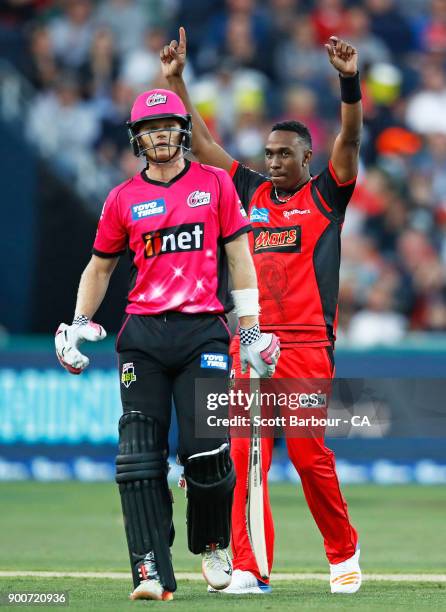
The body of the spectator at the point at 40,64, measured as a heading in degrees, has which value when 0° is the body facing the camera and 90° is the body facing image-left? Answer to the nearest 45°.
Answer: approximately 0°

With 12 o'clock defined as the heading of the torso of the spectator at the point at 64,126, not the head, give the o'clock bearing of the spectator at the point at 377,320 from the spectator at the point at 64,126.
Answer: the spectator at the point at 377,320 is roughly at 10 o'clock from the spectator at the point at 64,126.

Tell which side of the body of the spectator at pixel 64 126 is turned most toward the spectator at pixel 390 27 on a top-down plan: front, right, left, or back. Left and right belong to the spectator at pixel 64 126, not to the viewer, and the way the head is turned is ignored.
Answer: left

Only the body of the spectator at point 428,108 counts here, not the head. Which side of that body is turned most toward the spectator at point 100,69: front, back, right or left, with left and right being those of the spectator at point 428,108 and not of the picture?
right

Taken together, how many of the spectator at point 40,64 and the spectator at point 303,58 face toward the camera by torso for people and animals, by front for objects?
2

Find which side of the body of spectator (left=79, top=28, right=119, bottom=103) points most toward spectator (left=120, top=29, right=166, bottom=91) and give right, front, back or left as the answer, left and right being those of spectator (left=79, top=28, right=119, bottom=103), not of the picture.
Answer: left

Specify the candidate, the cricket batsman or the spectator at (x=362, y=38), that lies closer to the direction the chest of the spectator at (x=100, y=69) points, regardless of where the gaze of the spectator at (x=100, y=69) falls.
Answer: the cricket batsman

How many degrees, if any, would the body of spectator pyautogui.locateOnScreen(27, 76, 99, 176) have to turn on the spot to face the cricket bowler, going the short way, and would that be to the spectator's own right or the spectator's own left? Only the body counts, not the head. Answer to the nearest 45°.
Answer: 0° — they already face them

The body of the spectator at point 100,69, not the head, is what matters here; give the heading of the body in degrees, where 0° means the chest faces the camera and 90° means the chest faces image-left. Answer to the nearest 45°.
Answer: approximately 0°

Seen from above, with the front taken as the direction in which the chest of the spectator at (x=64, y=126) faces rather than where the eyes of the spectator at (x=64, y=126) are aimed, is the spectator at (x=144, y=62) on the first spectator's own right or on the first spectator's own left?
on the first spectator's own left

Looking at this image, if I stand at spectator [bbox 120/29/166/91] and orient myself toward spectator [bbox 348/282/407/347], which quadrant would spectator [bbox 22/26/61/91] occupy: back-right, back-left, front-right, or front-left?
back-right
